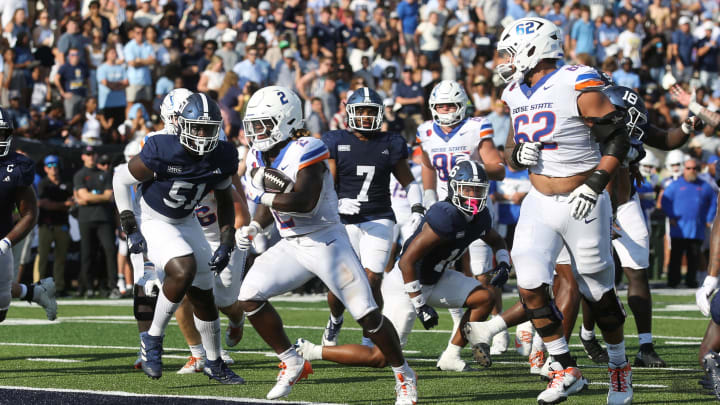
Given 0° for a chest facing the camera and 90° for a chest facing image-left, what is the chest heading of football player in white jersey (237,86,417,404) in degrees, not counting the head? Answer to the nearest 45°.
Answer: approximately 45°

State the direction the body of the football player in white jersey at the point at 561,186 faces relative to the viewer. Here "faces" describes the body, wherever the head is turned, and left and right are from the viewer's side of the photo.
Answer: facing the viewer and to the left of the viewer

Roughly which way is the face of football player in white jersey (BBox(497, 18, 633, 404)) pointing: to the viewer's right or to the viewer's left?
to the viewer's left

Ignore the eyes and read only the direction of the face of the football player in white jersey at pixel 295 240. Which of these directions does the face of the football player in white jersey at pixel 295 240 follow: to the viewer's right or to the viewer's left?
to the viewer's left

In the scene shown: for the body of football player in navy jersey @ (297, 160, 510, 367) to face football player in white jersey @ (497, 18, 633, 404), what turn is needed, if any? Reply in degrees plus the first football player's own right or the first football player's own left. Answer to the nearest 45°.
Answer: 0° — they already face them

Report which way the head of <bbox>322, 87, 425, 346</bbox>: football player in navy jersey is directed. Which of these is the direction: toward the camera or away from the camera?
toward the camera

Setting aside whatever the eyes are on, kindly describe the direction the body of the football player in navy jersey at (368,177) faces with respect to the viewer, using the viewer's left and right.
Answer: facing the viewer

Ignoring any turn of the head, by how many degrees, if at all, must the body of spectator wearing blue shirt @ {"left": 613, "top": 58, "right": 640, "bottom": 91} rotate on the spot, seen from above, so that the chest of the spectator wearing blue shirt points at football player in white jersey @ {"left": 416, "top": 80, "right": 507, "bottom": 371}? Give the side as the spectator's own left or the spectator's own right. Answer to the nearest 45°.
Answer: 0° — they already face them

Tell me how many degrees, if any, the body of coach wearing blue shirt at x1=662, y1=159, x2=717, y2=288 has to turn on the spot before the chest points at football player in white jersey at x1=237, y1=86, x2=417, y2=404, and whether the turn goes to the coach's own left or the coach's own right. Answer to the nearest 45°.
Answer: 0° — they already face them

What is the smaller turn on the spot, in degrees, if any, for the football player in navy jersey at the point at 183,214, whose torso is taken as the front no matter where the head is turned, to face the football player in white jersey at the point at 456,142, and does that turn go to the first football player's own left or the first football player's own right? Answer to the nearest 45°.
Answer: approximately 135° to the first football player's own left

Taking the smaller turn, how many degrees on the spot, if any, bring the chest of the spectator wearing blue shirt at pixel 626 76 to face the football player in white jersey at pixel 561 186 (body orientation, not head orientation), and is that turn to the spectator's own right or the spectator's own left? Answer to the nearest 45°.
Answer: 0° — they already face them

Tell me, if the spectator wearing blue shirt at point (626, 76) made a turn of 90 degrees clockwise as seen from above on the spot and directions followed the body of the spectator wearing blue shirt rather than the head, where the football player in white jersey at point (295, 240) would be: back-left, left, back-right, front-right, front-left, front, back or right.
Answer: left

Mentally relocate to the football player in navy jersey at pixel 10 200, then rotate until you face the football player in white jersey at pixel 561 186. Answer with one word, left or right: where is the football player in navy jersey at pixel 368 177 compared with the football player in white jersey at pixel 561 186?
left
